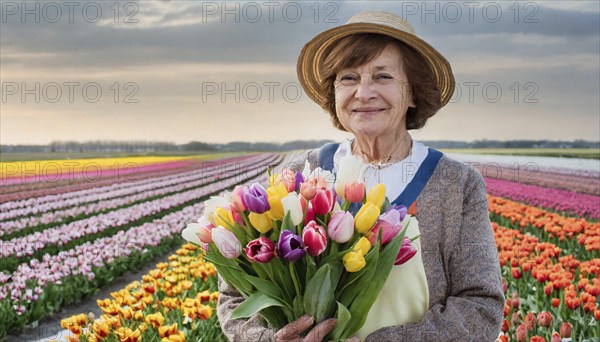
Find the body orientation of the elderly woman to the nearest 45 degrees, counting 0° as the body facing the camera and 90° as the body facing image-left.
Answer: approximately 45°
